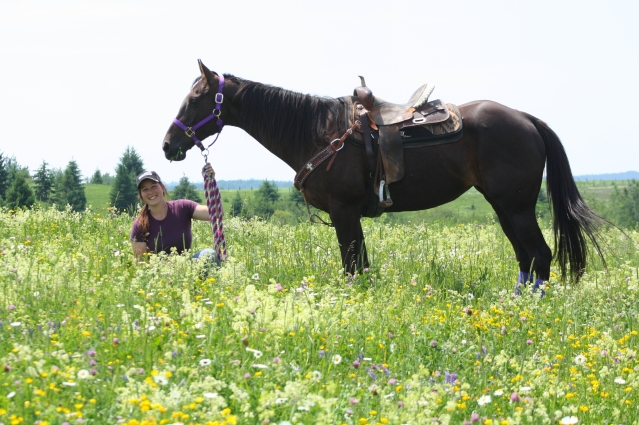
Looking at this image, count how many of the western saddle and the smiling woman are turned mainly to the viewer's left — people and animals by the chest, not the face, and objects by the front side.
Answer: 1

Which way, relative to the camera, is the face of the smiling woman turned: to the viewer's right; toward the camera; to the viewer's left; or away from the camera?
toward the camera

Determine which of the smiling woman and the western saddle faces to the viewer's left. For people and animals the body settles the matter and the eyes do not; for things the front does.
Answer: the western saddle

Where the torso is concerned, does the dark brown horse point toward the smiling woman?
yes

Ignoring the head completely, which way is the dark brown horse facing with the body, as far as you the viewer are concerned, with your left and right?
facing to the left of the viewer

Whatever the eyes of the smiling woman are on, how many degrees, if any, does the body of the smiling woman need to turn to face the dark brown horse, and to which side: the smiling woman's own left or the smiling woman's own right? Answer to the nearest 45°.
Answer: approximately 90° to the smiling woman's own left

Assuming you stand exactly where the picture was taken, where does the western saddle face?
facing to the left of the viewer

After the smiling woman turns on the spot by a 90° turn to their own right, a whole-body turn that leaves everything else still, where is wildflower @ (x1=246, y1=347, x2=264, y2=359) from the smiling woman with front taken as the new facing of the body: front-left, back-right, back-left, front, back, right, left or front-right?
left

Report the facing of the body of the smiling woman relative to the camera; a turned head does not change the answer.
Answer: toward the camera

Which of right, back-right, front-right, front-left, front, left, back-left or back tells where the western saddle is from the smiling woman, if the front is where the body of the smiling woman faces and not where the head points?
left

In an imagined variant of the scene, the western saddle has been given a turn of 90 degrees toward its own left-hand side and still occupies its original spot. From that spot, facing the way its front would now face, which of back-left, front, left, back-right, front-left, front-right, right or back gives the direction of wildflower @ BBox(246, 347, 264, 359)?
front

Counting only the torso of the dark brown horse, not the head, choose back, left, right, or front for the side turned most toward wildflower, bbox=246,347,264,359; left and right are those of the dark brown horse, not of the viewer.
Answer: left

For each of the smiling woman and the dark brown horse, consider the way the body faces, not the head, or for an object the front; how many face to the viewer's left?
1

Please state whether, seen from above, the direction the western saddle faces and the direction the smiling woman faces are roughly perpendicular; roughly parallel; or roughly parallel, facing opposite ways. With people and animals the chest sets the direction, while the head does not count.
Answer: roughly perpendicular

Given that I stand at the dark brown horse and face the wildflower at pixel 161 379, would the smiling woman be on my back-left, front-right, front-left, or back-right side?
front-right

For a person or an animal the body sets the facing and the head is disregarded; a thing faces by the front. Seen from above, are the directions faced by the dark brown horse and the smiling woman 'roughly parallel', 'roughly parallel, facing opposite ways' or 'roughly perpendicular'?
roughly perpendicular
